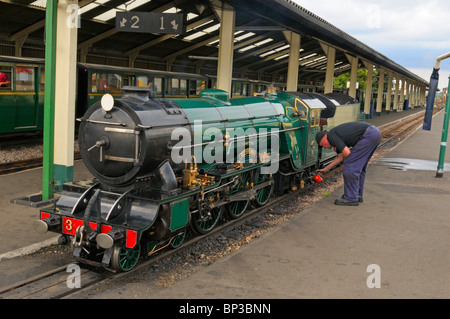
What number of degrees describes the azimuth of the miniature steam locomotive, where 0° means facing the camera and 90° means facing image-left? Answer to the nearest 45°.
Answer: approximately 45°

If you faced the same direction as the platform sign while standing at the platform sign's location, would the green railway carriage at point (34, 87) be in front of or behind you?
behind

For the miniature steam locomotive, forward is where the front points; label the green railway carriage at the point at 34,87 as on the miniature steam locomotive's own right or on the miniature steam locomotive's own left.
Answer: on the miniature steam locomotive's own right

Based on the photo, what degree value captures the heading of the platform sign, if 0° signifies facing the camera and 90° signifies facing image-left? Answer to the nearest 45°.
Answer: approximately 0°
